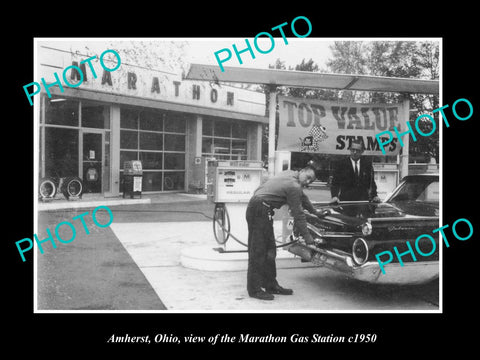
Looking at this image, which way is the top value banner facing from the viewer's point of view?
toward the camera

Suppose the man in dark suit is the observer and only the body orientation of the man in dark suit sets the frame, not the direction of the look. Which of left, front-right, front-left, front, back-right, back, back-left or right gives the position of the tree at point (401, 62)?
back

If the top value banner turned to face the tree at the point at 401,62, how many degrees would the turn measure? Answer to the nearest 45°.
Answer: approximately 180°

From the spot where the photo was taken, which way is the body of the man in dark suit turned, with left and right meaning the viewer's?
facing the viewer

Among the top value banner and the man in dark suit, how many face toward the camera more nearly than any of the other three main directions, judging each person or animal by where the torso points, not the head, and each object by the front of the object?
2

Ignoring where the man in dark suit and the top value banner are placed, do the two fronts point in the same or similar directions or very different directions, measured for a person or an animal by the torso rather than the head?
same or similar directions
